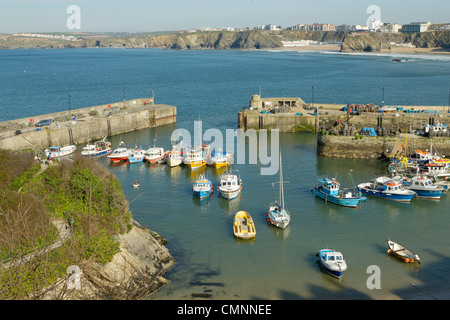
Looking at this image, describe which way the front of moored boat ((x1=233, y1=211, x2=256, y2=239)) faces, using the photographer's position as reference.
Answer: facing away from the viewer

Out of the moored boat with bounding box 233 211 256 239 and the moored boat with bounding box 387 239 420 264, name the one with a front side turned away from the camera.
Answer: the moored boat with bounding box 233 211 256 239

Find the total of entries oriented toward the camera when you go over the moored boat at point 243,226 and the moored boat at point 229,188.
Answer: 1

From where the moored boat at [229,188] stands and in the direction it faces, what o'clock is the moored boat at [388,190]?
the moored boat at [388,190] is roughly at 9 o'clock from the moored boat at [229,188].

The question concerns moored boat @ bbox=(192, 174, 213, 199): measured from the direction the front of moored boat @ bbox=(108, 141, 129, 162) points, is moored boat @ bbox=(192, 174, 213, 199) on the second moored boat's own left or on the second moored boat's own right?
on the second moored boat's own left
